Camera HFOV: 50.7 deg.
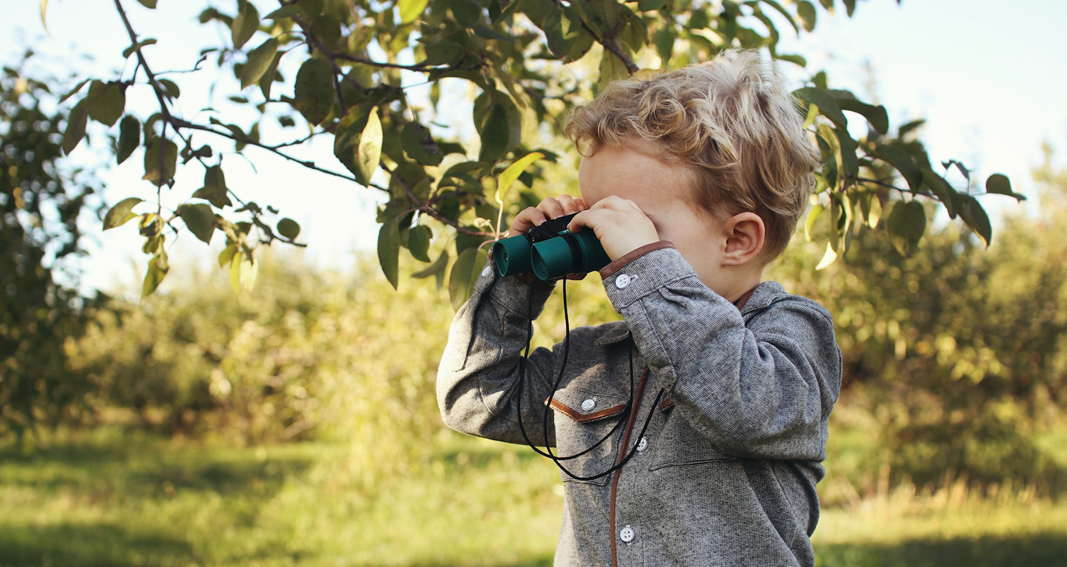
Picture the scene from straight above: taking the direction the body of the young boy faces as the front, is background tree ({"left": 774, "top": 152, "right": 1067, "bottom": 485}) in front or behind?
behind

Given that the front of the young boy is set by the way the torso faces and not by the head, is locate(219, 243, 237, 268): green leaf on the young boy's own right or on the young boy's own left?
on the young boy's own right

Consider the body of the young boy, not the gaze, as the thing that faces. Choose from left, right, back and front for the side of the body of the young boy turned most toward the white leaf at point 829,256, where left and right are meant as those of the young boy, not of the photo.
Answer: back

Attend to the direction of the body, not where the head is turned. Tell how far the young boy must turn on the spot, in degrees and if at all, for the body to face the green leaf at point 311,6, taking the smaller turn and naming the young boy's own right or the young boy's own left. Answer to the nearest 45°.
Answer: approximately 90° to the young boy's own right

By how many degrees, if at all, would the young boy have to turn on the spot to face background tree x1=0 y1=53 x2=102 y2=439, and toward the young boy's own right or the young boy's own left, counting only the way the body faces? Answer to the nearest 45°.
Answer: approximately 90° to the young boy's own right

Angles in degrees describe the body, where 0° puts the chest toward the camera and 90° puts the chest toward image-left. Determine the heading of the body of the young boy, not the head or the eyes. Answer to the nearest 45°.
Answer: approximately 45°
